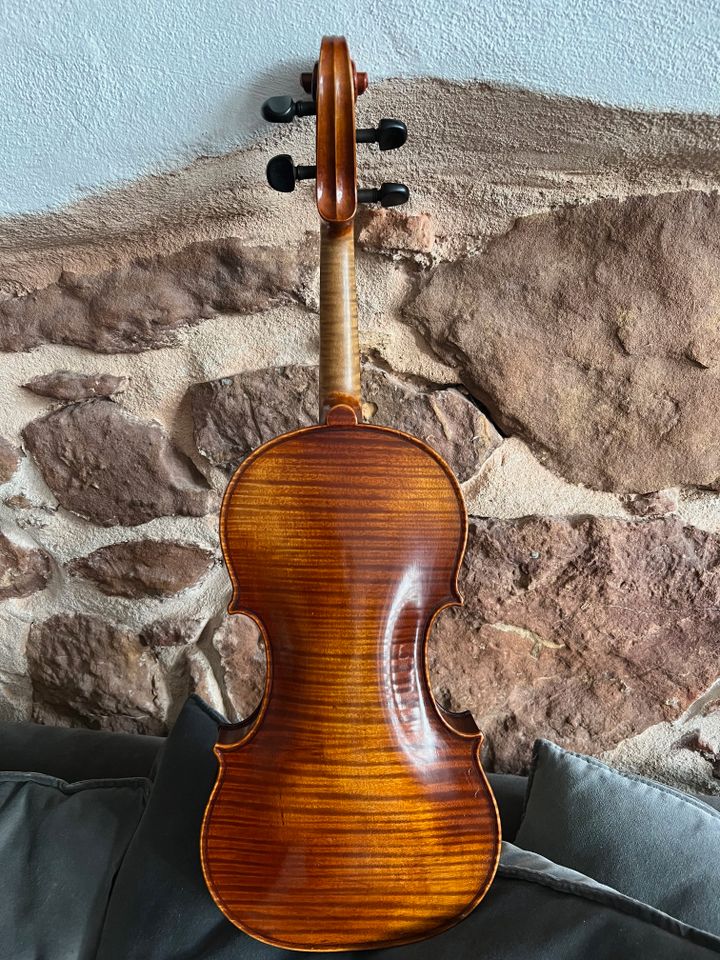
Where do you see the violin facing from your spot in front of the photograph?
facing away from the viewer
